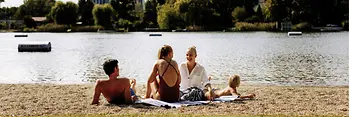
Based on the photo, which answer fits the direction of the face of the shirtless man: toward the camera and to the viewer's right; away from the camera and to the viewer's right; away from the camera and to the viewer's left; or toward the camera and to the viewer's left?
away from the camera and to the viewer's right

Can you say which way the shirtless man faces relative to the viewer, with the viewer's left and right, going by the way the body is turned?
facing away from the viewer and to the right of the viewer

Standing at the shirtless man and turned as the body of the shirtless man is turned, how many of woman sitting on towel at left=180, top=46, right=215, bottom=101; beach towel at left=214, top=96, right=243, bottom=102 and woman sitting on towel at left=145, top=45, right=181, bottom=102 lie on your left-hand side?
0

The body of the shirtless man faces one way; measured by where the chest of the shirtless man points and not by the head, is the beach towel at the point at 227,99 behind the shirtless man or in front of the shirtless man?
in front

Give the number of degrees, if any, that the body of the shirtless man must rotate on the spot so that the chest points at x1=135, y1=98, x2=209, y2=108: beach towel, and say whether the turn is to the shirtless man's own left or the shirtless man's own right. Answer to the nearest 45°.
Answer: approximately 45° to the shirtless man's own right

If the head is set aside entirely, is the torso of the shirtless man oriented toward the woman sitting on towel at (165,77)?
no

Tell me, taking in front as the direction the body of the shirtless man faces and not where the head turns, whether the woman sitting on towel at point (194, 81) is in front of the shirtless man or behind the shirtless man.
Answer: in front
